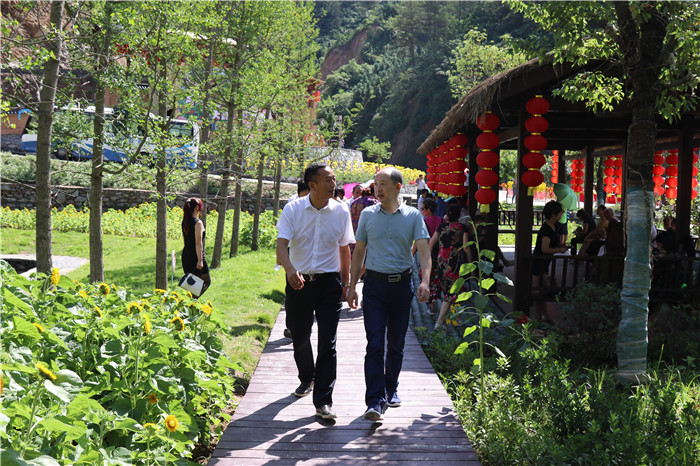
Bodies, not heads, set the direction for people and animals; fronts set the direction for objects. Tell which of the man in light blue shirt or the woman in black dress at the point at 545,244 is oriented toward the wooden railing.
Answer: the woman in black dress

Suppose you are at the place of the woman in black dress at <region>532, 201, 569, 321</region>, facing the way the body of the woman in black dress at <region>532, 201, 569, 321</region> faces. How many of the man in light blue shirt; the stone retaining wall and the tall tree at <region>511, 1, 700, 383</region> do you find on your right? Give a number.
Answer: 2

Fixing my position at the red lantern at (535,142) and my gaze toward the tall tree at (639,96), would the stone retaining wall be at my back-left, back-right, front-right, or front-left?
back-right

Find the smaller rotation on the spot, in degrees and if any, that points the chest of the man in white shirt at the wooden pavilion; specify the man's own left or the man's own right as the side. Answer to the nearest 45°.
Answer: approximately 135° to the man's own left

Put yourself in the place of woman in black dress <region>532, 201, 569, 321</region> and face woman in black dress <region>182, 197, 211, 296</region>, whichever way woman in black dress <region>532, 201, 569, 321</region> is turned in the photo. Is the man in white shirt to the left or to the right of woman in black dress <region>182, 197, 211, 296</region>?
left

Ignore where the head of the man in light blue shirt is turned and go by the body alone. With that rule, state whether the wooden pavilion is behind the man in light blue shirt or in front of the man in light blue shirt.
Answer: behind

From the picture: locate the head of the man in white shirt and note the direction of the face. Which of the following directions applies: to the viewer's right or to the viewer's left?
to the viewer's right

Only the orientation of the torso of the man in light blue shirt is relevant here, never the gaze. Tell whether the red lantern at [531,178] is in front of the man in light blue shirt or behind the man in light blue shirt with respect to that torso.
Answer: behind

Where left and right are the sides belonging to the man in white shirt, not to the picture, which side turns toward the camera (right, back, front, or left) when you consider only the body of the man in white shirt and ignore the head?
front

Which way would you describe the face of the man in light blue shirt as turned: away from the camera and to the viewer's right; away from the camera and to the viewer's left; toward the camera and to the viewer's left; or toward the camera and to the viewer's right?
toward the camera and to the viewer's left
